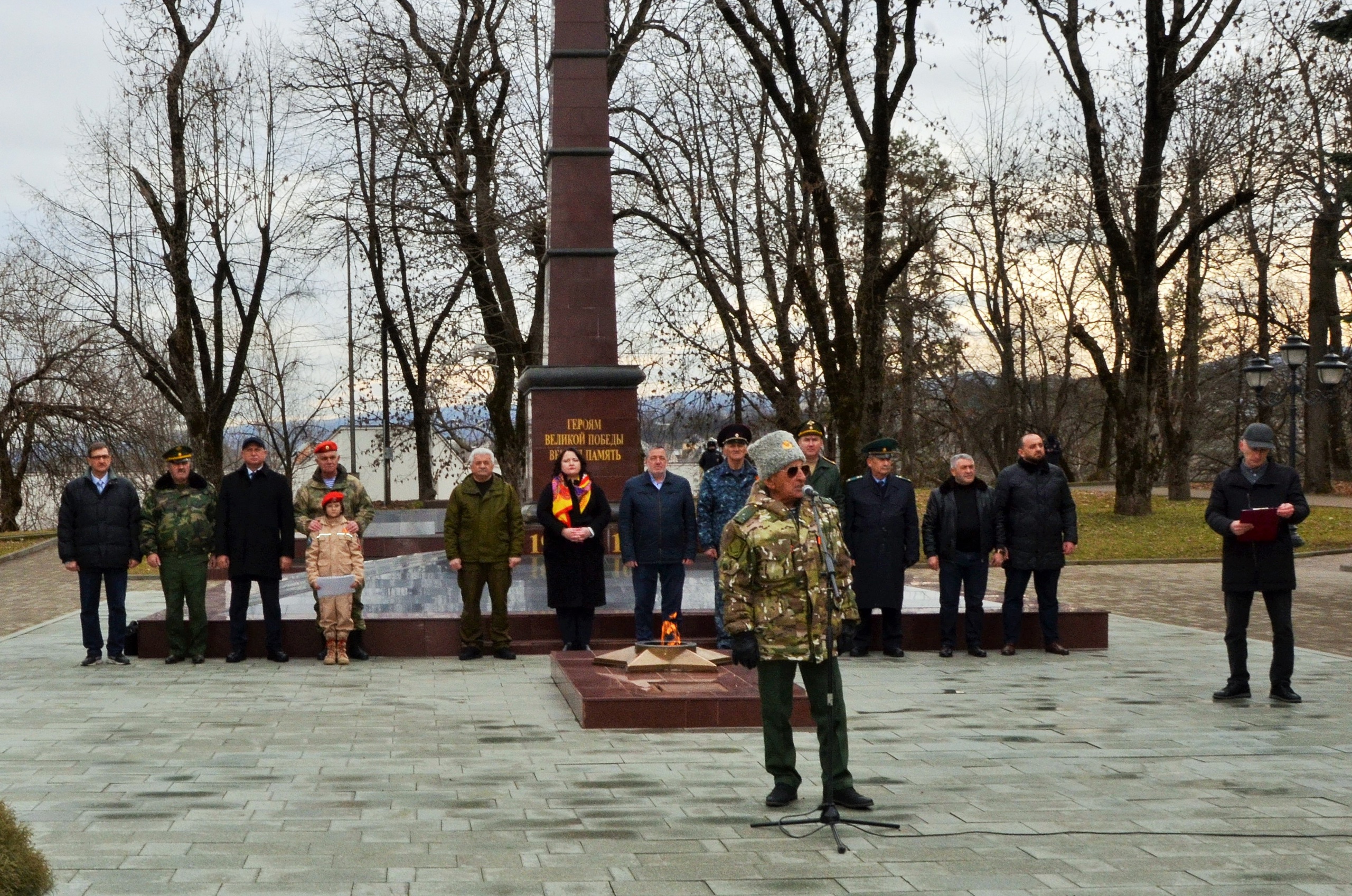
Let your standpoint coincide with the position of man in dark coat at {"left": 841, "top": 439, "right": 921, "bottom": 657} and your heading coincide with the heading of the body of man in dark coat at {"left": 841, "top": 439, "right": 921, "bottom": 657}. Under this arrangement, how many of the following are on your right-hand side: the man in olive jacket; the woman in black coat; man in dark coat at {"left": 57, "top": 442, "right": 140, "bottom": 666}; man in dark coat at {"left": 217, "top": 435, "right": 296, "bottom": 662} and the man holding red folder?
4

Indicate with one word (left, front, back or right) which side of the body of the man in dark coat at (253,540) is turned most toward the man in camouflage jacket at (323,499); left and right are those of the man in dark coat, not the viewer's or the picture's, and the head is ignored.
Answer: left

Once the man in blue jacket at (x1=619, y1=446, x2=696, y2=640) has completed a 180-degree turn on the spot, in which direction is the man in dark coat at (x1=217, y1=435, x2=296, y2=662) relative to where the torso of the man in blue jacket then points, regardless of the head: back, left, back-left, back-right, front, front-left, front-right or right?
left

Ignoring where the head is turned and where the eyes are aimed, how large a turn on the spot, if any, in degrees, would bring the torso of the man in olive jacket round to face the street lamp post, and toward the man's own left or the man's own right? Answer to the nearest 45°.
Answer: approximately 135° to the man's own left

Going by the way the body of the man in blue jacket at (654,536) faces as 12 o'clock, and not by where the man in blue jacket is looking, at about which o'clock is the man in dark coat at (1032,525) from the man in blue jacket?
The man in dark coat is roughly at 9 o'clock from the man in blue jacket.

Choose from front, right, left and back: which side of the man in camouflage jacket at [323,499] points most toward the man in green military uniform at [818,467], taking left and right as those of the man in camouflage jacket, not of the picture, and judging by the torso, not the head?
left

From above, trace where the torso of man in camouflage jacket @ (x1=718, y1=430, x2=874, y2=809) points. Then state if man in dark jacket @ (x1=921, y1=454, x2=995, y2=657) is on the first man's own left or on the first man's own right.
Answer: on the first man's own left

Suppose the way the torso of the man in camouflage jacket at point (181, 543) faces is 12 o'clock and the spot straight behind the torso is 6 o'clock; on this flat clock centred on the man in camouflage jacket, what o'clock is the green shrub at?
The green shrub is roughly at 12 o'clock from the man in camouflage jacket.

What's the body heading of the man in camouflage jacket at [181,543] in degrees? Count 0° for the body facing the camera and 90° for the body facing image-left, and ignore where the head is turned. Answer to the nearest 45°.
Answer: approximately 0°

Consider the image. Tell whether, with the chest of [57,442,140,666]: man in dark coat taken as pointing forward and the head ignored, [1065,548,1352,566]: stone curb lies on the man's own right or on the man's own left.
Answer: on the man's own left

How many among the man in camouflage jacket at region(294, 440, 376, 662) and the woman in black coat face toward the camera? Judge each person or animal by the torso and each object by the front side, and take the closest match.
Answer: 2

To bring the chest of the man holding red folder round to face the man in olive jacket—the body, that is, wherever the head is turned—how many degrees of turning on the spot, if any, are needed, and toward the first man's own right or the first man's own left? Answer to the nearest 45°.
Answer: approximately 90° to the first man's own right

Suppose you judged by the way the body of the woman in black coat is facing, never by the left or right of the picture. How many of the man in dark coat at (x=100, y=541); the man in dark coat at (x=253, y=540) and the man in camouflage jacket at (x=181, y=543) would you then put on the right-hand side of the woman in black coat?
3
